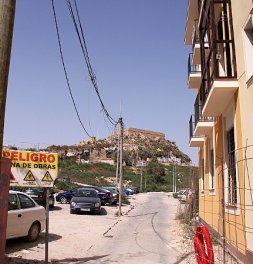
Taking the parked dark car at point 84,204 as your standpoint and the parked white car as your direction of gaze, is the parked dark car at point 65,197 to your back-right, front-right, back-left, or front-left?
back-right

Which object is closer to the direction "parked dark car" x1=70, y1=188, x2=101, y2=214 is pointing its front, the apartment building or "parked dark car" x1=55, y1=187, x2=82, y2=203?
the apartment building

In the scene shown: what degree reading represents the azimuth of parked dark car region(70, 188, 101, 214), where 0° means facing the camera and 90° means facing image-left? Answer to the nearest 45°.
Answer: approximately 0°

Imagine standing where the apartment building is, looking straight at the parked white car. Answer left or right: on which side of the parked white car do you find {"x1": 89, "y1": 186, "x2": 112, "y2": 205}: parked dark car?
right

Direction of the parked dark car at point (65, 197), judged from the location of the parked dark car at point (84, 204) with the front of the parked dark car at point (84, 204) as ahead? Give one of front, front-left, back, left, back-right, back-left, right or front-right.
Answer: back

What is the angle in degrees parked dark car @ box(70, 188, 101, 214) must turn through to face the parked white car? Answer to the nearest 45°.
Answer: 0° — it already faces it

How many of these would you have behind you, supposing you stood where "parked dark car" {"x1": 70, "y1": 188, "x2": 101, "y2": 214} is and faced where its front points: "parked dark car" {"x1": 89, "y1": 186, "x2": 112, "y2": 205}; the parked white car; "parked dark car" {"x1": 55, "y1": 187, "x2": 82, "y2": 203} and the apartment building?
2
